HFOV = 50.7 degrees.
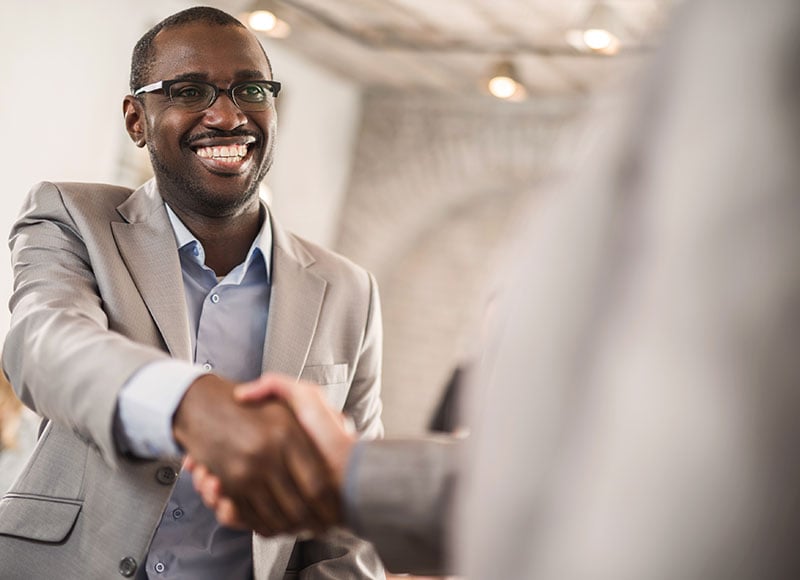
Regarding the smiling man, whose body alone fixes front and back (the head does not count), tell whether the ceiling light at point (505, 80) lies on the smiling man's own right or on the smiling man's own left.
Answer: on the smiling man's own left

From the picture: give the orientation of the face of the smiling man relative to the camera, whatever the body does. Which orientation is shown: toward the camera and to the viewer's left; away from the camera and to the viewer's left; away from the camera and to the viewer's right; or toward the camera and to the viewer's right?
toward the camera and to the viewer's right

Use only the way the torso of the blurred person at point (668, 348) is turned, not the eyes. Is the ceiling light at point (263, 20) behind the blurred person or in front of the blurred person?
in front

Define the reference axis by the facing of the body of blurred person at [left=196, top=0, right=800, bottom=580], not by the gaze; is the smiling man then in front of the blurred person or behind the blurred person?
in front

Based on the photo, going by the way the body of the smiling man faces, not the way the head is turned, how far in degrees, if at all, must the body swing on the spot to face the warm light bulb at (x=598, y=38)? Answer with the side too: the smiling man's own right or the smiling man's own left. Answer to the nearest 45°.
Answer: approximately 90° to the smiling man's own left

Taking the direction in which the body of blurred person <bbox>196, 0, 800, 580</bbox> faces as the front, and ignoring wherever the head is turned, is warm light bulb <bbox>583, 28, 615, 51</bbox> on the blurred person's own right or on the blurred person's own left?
on the blurred person's own right

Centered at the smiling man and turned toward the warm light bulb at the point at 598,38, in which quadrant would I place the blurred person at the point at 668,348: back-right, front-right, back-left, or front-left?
back-right

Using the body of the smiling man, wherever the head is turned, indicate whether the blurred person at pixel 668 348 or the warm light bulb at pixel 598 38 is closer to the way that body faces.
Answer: the blurred person

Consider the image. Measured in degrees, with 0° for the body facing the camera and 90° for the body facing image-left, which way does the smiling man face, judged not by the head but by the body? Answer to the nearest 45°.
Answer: approximately 315°

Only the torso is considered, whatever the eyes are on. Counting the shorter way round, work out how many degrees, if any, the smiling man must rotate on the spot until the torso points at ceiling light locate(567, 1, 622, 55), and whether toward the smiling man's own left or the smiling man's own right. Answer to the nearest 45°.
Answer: approximately 90° to the smiling man's own left

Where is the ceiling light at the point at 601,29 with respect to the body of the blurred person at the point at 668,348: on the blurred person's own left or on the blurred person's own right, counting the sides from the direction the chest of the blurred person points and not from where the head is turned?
on the blurred person's own right

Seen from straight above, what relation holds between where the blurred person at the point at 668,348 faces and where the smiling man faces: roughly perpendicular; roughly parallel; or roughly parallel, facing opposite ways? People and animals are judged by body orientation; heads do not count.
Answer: roughly parallel, facing opposite ways

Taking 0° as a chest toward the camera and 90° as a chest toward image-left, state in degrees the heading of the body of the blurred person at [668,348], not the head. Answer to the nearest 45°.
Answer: approximately 135°

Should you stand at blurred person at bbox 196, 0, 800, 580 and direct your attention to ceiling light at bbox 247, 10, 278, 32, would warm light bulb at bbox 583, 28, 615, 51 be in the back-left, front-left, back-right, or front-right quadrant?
front-right
